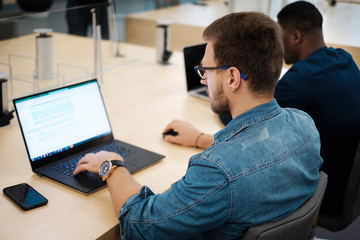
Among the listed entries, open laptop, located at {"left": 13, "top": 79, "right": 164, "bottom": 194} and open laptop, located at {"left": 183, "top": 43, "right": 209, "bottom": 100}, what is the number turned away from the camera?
0

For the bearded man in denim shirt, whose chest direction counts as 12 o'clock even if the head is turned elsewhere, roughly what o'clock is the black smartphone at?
The black smartphone is roughly at 11 o'clock from the bearded man in denim shirt.

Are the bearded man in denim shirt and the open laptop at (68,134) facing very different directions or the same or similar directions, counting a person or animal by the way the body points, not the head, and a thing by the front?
very different directions

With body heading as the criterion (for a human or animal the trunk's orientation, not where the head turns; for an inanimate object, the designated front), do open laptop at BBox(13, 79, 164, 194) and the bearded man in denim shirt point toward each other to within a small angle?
yes

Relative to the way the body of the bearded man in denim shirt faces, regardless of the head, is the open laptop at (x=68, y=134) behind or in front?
in front

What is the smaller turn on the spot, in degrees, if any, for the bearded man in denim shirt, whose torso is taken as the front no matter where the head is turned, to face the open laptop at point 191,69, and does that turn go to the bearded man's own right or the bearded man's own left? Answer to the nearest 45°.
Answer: approximately 45° to the bearded man's own right

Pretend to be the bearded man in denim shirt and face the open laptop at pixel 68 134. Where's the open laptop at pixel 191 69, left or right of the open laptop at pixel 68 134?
right

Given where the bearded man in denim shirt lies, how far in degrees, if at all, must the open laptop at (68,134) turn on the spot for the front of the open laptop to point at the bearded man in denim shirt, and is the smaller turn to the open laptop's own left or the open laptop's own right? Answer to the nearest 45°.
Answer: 0° — it already faces them

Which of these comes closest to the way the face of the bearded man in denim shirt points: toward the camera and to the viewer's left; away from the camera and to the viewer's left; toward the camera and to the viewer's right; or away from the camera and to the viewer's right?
away from the camera and to the viewer's left

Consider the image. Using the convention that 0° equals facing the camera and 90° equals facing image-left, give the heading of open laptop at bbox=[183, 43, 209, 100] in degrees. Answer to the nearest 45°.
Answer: approximately 315°

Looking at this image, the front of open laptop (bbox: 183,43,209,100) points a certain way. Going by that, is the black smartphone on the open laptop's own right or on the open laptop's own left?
on the open laptop's own right

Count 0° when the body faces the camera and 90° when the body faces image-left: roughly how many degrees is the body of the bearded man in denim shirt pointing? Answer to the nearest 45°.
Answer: approximately 135°

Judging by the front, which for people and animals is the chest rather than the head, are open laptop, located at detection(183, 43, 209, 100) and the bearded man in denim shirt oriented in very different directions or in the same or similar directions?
very different directions

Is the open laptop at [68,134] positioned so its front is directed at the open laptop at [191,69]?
no

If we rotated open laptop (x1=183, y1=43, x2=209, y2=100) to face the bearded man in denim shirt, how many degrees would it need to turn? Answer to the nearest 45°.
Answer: approximately 45° to its right
